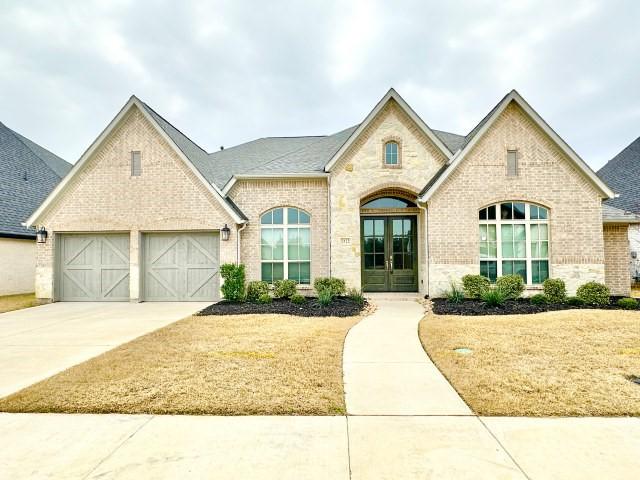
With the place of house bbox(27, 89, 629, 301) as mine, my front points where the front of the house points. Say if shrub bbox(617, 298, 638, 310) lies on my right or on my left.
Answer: on my left

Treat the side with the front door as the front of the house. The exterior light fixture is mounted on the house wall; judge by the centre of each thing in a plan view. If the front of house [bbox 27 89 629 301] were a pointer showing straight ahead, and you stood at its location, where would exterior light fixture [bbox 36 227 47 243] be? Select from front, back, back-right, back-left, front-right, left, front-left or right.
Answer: right

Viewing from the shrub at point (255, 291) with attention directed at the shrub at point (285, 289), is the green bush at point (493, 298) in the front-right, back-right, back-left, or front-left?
front-right

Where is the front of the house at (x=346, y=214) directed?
toward the camera

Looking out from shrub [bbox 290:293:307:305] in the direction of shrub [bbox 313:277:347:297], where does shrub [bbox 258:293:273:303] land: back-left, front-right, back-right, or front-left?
back-left

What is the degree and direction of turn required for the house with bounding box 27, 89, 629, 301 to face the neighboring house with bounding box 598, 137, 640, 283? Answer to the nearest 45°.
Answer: approximately 135° to its left

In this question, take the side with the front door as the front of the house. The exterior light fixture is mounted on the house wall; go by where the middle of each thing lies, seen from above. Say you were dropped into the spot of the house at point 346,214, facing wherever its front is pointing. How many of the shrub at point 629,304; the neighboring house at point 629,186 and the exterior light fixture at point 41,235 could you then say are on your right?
1

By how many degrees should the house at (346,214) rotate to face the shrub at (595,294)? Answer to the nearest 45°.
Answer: approximately 90° to its left
